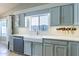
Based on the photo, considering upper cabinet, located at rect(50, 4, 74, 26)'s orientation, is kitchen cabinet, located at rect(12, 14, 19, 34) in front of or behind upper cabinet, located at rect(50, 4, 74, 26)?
in front

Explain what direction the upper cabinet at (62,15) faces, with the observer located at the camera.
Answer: facing the viewer and to the left of the viewer

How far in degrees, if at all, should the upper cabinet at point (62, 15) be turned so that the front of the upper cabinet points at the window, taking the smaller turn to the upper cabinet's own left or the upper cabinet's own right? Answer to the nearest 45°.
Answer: approximately 45° to the upper cabinet's own right

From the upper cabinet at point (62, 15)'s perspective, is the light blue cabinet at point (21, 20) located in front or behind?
in front
